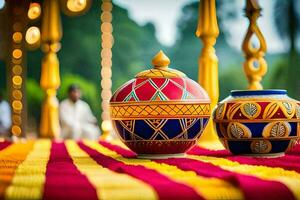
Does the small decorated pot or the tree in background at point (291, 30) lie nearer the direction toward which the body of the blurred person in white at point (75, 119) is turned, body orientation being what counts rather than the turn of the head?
the small decorated pot

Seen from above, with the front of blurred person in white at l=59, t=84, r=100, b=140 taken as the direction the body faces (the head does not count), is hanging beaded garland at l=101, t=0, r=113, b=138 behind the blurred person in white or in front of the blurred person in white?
in front

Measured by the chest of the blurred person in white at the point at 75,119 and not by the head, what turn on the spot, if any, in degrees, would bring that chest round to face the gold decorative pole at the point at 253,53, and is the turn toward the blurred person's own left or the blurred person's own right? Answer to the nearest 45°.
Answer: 0° — they already face it

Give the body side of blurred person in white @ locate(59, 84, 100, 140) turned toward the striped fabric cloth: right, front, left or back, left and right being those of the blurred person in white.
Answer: front

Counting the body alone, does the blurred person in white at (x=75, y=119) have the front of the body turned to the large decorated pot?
yes

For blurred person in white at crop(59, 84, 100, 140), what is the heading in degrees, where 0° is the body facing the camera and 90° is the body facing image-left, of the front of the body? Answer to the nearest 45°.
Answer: approximately 0°

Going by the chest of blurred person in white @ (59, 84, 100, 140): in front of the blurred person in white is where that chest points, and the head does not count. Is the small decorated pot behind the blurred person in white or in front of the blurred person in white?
in front
